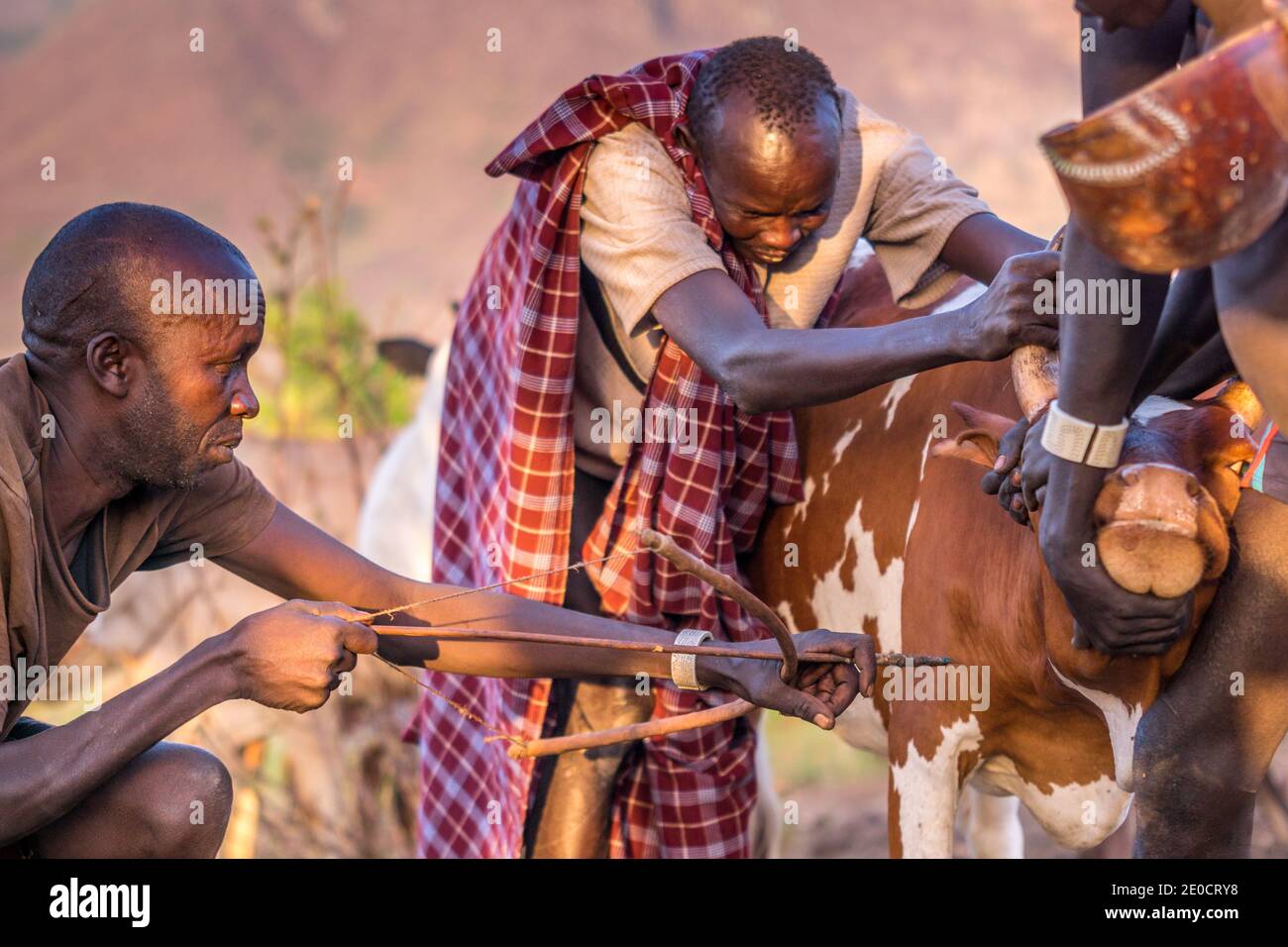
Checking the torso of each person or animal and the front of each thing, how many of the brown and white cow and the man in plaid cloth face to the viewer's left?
0

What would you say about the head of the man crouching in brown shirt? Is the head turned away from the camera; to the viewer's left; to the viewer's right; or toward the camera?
to the viewer's right

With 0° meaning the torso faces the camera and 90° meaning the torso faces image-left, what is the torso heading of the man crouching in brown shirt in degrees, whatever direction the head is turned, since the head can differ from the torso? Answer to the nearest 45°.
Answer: approximately 270°

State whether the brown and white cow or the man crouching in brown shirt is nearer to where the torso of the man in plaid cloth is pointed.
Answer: the brown and white cow

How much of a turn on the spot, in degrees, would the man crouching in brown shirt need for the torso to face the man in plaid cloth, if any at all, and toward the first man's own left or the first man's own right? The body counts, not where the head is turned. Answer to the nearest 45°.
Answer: approximately 45° to the first man's own left

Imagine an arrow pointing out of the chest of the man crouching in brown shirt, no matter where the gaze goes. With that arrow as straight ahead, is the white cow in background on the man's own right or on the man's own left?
on the man's own left

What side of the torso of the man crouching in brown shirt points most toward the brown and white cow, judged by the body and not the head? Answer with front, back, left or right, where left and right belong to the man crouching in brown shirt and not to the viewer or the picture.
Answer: front

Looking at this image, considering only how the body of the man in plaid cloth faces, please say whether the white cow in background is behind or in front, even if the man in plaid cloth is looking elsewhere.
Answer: behind

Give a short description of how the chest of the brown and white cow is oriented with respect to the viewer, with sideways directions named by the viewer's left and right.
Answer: facing the viewer and to the right of the viewer

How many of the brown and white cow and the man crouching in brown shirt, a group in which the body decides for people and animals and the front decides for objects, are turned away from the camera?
0

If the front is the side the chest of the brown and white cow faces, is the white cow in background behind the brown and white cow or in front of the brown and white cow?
behind

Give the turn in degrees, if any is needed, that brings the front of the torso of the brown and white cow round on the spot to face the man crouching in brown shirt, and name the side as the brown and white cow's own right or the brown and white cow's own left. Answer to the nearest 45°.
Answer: approximately 90° to the brown and white cow's own right
